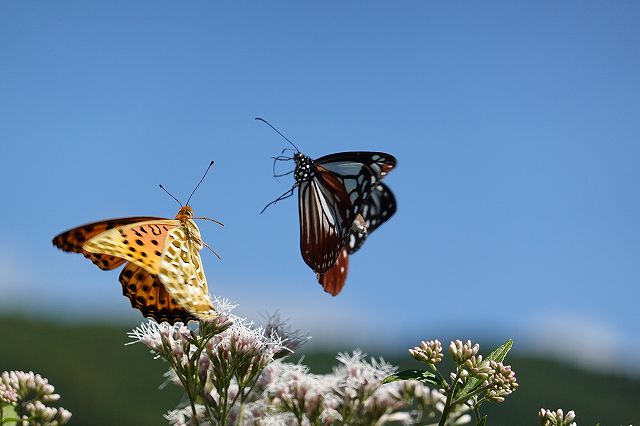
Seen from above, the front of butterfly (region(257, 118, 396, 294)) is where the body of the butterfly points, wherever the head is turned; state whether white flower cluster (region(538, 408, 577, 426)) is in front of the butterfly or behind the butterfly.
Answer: behind

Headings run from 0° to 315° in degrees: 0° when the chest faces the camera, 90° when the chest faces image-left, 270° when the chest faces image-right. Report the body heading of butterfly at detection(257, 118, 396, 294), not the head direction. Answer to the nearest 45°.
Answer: approximately 90°
